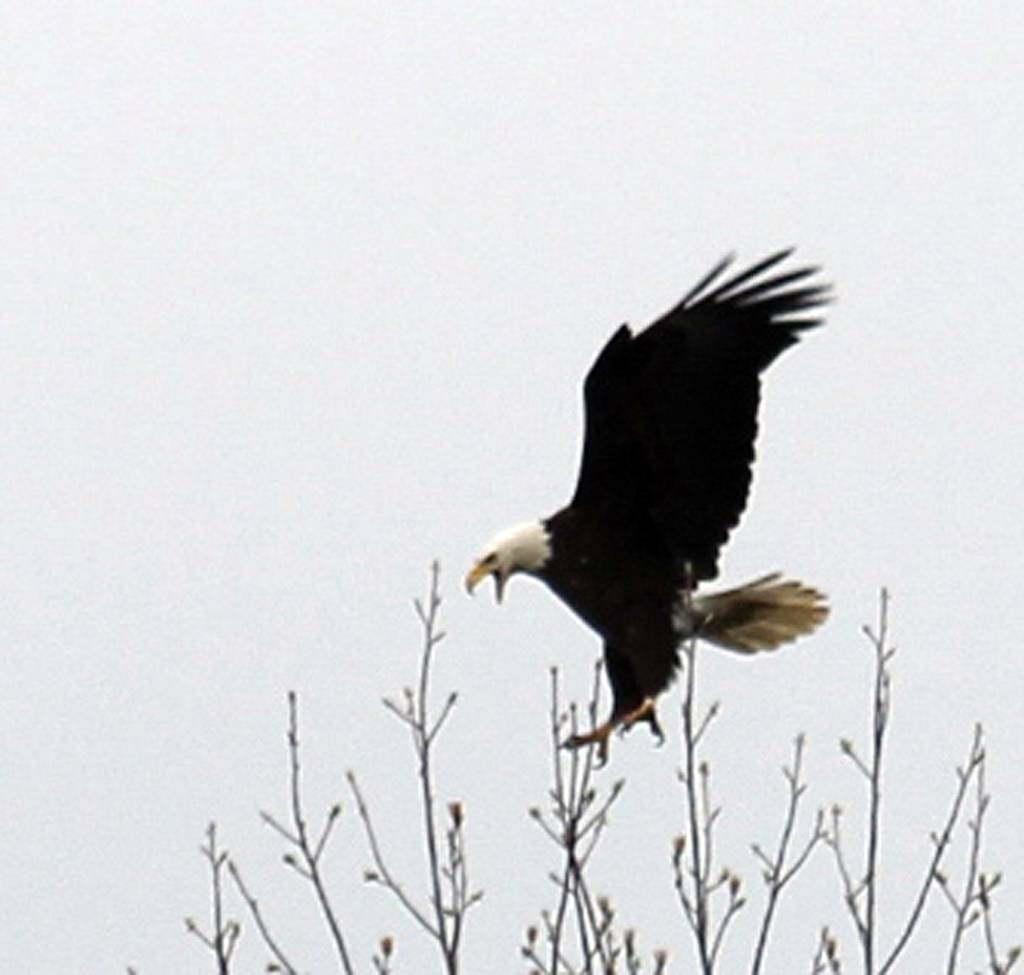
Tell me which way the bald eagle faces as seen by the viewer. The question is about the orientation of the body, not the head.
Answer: to the viewer's left
